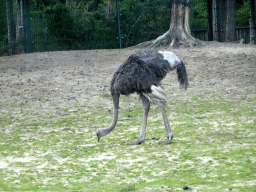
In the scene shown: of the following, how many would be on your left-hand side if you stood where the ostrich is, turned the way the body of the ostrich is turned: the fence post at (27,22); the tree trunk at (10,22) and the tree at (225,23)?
0

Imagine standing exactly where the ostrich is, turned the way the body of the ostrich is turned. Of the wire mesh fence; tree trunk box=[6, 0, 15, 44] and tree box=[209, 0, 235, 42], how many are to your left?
0

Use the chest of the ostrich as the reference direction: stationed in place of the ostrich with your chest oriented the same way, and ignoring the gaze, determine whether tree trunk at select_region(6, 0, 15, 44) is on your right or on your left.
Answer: on your right

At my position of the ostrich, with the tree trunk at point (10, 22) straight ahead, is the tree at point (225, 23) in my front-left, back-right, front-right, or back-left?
front-right

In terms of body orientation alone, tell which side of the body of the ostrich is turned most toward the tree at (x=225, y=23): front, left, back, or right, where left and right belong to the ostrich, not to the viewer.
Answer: right

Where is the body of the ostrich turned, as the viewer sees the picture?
to the viewer's left

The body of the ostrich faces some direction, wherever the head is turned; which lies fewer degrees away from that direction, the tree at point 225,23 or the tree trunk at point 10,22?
the tree trunk

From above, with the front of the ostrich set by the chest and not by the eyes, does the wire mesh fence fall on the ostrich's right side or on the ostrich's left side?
on the ostrich's right side
